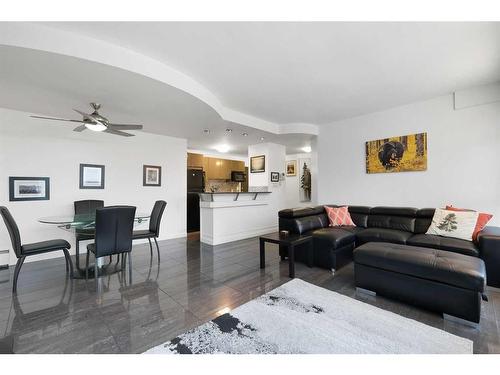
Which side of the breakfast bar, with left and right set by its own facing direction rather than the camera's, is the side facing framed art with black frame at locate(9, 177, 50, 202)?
right

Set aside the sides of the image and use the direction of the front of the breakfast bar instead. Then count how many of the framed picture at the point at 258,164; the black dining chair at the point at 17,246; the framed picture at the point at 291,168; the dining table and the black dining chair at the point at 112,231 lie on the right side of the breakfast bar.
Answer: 3

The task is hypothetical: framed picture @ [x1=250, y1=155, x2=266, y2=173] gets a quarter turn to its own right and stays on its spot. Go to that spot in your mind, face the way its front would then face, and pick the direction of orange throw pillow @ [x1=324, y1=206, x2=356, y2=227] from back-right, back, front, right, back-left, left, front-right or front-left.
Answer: back

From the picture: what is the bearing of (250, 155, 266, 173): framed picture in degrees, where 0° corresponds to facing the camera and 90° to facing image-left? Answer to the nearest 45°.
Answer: approximately 45°

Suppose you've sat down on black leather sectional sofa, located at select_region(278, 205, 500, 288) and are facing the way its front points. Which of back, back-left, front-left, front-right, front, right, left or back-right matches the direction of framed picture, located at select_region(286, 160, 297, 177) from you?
back-right

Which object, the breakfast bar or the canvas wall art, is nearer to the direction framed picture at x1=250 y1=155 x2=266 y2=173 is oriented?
the breakfast bar

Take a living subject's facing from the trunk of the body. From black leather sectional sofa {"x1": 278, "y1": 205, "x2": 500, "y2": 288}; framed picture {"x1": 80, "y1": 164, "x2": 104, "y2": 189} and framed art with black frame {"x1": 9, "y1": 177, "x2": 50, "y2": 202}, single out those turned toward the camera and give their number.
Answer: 3

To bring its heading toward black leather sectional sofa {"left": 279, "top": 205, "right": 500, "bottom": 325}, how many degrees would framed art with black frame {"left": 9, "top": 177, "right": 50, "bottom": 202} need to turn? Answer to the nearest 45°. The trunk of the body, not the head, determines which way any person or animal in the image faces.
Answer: approximately 45° to its left

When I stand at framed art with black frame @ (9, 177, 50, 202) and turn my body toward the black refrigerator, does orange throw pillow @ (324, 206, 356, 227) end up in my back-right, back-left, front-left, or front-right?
front-right

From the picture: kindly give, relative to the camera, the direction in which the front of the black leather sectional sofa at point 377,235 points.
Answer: facing the viewer

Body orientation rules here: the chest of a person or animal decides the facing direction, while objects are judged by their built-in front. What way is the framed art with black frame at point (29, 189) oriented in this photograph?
toward the camera

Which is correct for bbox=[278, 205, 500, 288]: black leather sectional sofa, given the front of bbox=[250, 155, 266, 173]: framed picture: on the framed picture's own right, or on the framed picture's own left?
on the framed picture's own left

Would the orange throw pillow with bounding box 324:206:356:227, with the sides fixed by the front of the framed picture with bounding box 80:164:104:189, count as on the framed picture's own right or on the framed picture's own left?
on the framed picture's own left

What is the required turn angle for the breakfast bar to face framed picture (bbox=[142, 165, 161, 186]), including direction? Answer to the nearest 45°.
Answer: approximately 135° to its right
